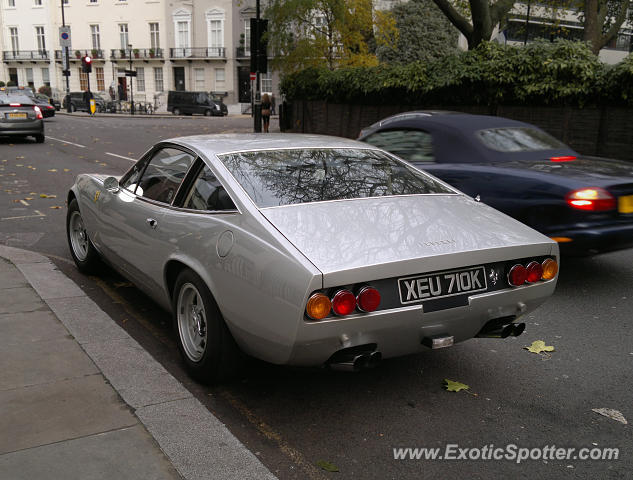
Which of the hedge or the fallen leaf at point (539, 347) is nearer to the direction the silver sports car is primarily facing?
the hedge

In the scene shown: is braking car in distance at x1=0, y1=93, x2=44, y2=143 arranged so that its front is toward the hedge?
no

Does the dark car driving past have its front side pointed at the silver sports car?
no

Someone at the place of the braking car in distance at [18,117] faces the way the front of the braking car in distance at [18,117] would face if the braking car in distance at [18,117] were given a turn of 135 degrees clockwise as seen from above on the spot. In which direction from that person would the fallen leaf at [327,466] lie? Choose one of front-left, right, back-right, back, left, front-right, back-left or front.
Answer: front-right

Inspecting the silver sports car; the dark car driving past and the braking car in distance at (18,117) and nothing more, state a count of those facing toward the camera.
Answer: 0

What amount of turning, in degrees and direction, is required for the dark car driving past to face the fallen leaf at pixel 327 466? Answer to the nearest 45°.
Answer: approximately 135° to its left

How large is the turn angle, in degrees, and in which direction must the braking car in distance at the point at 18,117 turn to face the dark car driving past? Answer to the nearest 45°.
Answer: approximately 180°

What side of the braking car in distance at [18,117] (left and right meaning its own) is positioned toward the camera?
back

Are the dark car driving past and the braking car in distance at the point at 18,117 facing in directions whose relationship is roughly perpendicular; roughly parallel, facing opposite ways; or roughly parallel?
roughly parallel

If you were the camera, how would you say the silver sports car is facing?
facing away from the viewer and to the left of the viewer

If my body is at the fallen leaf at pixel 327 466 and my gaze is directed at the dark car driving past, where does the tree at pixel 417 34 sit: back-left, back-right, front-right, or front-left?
front-left

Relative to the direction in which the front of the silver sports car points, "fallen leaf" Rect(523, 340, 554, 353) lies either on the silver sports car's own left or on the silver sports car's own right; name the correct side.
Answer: on the silver sports car's own right

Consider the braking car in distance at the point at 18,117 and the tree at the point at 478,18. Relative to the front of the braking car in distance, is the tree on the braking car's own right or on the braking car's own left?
on the braking car's own right

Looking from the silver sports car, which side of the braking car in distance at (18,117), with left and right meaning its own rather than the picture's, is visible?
back

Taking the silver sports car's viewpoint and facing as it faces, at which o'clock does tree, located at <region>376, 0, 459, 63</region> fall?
The tree is roughly at 2 o'clock from the silver sports car.

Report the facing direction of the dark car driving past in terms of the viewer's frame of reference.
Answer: facing away from the viewer and to the left of the viewer

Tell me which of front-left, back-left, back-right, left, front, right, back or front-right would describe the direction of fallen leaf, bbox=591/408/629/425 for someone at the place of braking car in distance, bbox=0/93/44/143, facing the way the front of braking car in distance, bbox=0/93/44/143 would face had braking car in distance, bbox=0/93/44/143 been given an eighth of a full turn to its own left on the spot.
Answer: back-left

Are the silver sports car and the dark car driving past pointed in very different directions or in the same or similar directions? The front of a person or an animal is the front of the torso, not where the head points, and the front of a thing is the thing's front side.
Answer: same or similar directions

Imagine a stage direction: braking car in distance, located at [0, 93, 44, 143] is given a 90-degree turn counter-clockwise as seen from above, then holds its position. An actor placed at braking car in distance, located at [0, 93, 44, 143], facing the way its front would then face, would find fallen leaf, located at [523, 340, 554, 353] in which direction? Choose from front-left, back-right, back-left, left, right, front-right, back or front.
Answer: left

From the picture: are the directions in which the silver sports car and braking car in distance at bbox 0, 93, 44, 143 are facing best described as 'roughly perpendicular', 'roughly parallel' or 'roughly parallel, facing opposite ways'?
roughly parallel
